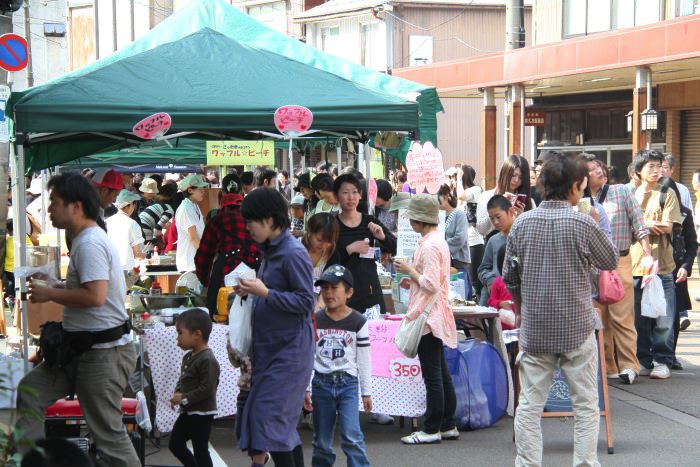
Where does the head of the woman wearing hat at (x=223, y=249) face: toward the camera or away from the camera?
away from the camera

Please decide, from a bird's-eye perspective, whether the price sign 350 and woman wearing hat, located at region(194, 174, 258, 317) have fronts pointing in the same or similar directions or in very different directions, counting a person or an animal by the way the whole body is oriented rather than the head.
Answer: very different directions

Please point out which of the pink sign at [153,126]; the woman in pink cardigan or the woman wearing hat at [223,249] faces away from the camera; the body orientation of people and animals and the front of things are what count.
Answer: the woman wearing hat

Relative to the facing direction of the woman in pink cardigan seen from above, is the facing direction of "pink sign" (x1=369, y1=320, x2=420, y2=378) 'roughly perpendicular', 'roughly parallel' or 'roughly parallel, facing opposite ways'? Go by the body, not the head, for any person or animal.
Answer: roughly perpendicular

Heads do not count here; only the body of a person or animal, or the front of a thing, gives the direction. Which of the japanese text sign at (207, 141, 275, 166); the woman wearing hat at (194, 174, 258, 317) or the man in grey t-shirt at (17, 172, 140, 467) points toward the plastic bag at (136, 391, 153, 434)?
the japanese text sign

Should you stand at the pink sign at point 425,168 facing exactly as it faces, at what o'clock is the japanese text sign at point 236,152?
The japanese text sign is roughly at 4 o'clock from the pink sign.

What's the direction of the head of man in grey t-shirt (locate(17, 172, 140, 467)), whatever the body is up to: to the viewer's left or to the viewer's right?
to the viewer's left

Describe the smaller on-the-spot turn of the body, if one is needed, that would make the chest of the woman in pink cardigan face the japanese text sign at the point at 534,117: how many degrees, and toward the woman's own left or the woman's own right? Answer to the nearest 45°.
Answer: approximately 90° to the woman's own right

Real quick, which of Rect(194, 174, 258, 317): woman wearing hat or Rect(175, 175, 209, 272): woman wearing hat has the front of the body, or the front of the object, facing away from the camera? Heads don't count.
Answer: Rect(194, 174, 258, 317): woman wearing hat

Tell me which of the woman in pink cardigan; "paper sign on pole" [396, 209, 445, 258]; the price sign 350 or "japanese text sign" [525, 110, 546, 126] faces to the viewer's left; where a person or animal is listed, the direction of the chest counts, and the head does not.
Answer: the woman in pink cardigan
